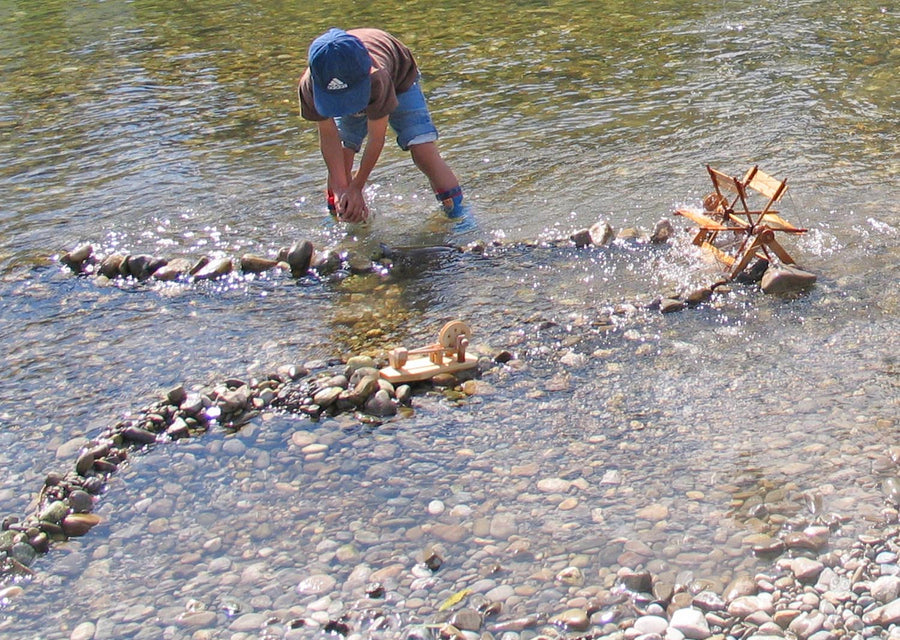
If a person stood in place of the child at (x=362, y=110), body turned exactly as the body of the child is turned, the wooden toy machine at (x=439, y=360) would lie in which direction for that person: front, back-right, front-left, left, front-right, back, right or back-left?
front-left

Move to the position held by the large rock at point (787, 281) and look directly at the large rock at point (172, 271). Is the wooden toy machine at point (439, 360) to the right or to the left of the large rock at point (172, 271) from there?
left

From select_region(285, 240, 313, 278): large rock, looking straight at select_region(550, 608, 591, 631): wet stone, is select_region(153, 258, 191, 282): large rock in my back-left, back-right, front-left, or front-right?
back-right

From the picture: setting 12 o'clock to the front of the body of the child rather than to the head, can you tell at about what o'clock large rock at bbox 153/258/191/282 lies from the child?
The large rock is roughly at 1 o'clock from the child.

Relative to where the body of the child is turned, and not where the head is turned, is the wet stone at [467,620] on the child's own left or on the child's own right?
on the child's own left

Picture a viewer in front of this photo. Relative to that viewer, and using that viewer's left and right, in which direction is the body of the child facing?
facing the viewer and to the left of the viewer
